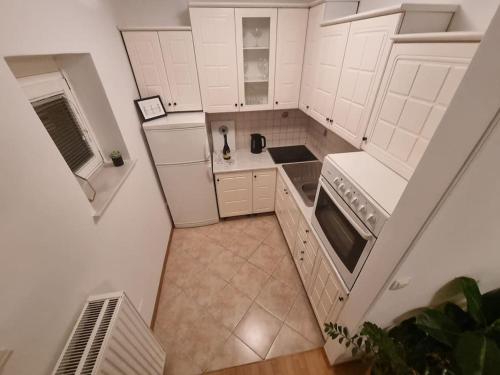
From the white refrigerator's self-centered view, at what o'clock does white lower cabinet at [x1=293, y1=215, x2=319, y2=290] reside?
The white lower cabinet is roughly at 11 o'clock from the white refrigerator.

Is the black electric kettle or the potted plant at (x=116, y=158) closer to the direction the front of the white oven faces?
the potted plant

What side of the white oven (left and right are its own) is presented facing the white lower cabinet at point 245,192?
right

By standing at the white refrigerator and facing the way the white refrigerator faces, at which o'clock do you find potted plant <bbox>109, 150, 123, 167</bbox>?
The potted plant is roughly at 2 o'clock from the white refrigerator.

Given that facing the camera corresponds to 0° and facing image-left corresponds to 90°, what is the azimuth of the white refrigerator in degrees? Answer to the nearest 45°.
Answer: approximately 0°

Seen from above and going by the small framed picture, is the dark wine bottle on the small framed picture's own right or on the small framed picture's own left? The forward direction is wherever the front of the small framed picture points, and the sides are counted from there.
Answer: on the small framed picture's own left

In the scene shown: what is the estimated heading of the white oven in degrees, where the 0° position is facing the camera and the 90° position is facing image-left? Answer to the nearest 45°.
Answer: approximately 45°

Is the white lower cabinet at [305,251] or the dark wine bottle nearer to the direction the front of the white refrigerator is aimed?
the white lower cabinet

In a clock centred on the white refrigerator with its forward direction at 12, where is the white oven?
The white oven is roughly at 11 o'clock from the white refrigerator.

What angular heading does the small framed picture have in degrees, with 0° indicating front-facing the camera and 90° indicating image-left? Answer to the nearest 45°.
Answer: approximately 0°

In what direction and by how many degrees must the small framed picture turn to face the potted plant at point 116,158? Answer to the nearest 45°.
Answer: approximately 45° to its right

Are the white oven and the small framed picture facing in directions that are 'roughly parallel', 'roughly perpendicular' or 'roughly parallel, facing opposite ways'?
roughly perpendicular

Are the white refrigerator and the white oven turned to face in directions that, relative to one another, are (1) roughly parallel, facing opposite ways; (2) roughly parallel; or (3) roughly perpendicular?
roughly perpendicular

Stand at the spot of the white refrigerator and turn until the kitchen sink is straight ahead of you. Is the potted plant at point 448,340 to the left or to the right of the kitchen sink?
right

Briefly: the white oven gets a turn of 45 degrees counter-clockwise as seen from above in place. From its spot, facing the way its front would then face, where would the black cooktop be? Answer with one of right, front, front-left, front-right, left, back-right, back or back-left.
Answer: back-right
